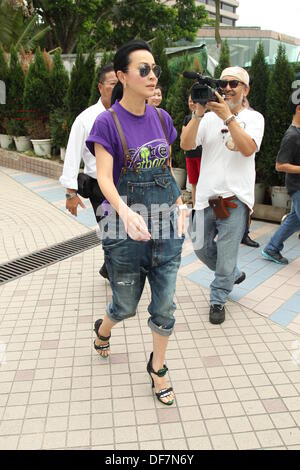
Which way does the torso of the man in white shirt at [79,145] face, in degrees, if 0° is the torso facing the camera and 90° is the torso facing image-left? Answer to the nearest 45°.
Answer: approximately 315°

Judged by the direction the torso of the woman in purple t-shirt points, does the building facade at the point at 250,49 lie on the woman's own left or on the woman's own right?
on the woman's own left

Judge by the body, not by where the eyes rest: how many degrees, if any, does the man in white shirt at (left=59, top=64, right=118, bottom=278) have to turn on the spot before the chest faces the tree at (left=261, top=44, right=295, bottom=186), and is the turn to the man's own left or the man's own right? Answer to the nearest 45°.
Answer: approximately 90° to the man's own left

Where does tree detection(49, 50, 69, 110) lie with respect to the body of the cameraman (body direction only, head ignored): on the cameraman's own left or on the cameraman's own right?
on the cameraman's own right

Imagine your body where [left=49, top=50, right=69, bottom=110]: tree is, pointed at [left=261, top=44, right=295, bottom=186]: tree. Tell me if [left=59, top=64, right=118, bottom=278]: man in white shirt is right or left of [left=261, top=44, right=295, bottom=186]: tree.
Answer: right

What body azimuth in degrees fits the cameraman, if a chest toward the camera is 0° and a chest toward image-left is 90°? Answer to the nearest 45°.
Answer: approximately 45°
